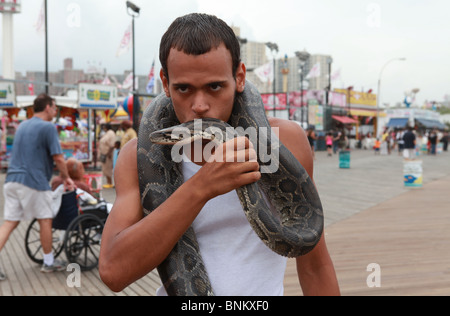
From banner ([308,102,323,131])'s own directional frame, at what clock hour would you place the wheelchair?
The wheelchair is roughly at 12 o'clock from the banner.

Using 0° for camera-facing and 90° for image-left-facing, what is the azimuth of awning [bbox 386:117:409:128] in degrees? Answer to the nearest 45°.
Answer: approximately 45°

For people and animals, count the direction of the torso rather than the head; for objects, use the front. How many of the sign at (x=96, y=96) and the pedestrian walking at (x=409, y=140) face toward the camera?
1
